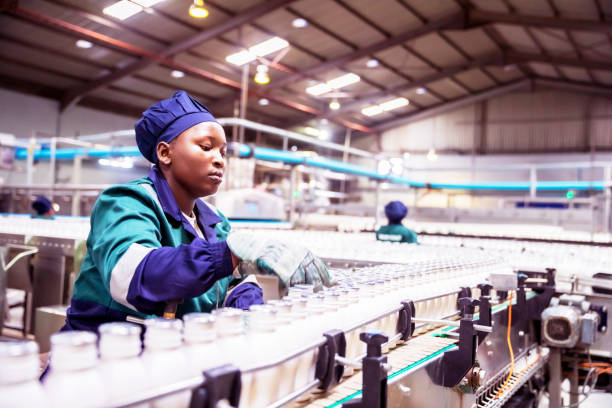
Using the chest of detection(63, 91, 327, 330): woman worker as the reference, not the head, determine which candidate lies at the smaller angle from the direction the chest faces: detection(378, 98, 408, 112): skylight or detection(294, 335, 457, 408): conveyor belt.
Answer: the conveyor belt

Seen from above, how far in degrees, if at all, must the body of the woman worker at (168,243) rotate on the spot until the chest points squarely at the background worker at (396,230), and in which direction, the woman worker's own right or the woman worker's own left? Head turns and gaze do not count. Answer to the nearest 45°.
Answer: approximately 90° to the woman worker's own left

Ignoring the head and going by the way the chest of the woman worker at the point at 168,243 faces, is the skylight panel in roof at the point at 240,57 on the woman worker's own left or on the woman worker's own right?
on the woman worker's own left

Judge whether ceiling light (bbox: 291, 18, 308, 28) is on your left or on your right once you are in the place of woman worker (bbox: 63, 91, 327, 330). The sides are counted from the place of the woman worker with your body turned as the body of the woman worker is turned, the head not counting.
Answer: on your left

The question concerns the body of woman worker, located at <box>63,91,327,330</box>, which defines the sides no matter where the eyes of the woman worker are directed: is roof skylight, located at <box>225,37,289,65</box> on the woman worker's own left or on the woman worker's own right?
on the woman worker's own left

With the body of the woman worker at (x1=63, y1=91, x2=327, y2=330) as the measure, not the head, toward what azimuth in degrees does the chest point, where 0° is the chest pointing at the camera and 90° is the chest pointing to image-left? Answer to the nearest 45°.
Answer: approximately 315°

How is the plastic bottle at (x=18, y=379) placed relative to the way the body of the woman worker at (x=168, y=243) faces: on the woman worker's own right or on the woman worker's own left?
on the woman worker's own right
